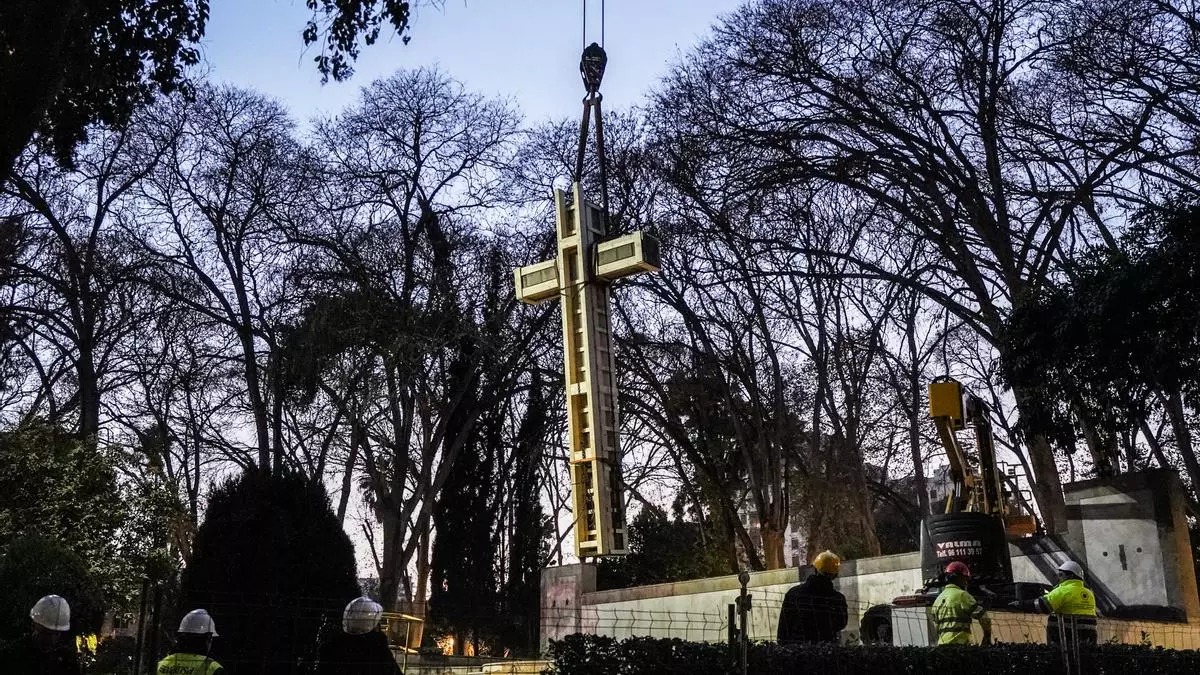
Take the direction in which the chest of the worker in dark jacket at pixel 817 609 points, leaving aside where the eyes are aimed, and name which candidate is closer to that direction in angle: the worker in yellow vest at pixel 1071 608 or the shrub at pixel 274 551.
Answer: the worker in yellow vest

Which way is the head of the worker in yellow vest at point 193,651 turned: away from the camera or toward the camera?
away from the camera

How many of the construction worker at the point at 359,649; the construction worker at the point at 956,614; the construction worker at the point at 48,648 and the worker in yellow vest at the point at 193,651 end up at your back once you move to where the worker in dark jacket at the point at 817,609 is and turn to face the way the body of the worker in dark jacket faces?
3

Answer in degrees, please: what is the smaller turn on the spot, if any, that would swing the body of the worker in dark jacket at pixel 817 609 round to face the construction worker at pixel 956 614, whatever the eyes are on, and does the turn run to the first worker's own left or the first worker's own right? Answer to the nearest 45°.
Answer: approximately 45° to the first worker's own right

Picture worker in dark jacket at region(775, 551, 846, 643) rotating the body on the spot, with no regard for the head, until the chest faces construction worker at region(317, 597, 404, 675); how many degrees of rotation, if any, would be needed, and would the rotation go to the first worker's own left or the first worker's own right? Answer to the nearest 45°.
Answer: approximately 180°

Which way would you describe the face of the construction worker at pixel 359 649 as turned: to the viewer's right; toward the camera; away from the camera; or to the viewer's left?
away from the camera

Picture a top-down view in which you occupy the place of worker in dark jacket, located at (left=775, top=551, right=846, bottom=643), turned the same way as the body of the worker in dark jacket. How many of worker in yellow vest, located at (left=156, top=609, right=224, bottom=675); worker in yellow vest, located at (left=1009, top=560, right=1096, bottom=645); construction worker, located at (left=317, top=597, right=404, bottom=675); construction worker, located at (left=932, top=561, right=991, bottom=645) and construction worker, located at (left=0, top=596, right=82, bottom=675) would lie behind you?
3

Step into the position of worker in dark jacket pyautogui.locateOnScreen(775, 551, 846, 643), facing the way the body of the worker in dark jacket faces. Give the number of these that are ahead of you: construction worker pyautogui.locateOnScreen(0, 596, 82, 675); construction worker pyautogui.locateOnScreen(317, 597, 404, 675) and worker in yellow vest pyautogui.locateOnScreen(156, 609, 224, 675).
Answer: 0

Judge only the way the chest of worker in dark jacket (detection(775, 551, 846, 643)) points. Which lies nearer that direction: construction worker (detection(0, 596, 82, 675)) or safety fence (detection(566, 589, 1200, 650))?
the safety fence

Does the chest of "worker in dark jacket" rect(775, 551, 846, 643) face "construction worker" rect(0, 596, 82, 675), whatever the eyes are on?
no

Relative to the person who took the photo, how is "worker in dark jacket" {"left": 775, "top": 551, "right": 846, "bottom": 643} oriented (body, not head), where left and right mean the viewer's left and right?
facing away from the viewer and to the right of the viewer

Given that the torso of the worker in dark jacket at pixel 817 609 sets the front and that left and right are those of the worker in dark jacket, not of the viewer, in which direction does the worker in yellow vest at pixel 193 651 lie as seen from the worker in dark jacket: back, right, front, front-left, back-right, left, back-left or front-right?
back

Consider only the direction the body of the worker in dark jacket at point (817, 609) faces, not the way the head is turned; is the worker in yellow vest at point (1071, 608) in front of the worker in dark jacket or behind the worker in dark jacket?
in front

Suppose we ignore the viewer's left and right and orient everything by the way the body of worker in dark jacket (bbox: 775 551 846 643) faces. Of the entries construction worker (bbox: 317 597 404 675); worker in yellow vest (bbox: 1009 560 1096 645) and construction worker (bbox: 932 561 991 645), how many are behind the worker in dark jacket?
1

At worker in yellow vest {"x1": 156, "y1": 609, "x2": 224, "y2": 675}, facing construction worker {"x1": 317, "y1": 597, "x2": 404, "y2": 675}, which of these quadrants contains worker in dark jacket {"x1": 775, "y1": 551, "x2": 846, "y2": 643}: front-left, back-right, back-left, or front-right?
front-left
